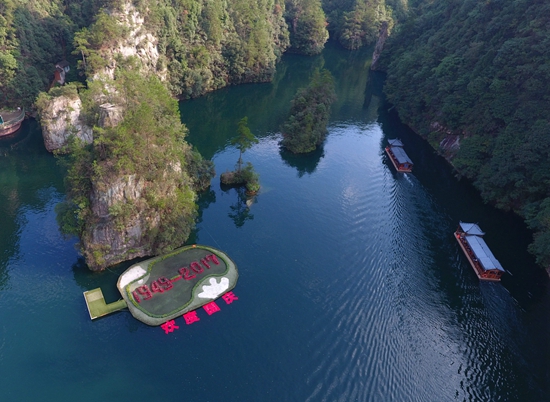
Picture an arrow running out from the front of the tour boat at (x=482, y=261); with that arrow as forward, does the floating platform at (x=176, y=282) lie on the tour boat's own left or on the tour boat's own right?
on the tour boat's own left

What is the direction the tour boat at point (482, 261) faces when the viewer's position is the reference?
facing away from the viewer and to the left of the viewer

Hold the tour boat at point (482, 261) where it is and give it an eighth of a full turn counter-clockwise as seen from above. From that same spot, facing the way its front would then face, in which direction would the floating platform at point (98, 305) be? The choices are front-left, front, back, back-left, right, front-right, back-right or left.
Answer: front-left
